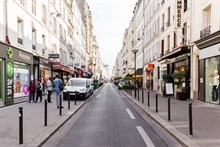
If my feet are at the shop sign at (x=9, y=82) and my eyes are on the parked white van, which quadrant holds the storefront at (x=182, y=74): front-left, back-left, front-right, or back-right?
front-right

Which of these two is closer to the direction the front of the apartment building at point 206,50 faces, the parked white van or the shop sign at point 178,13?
the parked white van

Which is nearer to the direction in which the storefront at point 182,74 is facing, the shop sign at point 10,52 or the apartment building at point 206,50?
the shop sign

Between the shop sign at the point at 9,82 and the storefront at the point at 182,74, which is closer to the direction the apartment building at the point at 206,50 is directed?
the shop sign

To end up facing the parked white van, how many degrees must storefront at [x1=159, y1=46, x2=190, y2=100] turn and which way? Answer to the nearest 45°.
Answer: approximately 45° to its right

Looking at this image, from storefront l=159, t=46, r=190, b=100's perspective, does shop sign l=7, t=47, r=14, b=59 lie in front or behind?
in front

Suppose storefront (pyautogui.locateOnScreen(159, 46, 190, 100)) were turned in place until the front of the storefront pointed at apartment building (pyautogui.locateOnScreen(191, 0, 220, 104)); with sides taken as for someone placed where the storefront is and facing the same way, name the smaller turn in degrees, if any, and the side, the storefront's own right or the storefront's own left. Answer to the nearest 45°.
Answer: approximately 45° to the storefront's own left

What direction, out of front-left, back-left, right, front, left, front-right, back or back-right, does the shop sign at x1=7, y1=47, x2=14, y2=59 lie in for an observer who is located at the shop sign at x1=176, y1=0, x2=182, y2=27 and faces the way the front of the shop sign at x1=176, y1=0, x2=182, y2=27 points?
front-right

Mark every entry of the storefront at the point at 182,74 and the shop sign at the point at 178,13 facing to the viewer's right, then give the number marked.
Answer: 0

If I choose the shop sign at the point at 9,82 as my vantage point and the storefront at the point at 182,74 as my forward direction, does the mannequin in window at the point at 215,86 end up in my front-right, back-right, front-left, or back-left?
front-right

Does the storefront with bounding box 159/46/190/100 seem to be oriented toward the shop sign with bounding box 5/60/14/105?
yes

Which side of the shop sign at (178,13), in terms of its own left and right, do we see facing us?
front

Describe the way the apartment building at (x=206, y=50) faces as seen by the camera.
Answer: facing the viewer and to the left of the viewer
